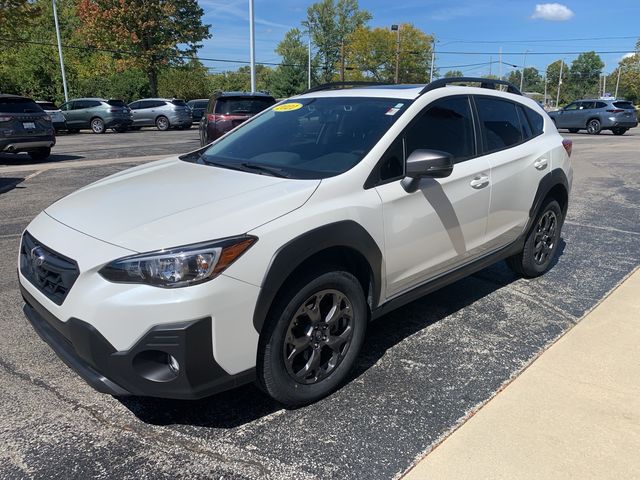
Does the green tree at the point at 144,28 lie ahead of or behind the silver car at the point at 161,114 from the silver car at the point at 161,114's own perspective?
ahead

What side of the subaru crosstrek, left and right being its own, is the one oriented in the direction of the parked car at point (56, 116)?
right

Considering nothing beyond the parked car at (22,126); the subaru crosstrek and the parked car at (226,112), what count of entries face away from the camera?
2

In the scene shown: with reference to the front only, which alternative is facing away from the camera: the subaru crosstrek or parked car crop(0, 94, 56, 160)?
the parked car

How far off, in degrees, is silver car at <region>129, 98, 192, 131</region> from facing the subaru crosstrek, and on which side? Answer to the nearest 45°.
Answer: approximately 135° to its left

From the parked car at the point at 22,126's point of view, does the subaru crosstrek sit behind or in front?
behind

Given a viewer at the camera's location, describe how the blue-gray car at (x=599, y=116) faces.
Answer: facing away from the viewer and to the left of the viewer

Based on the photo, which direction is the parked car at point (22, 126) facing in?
away from the camera

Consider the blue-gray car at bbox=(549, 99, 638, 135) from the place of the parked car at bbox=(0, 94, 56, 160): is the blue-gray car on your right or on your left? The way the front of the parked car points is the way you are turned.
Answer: on your right

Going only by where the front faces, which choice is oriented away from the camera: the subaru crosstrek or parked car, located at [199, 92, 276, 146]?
the parked car

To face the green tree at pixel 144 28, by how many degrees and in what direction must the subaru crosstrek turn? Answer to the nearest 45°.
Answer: approximately 135° to its right

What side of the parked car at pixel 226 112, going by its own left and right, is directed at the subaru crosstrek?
back

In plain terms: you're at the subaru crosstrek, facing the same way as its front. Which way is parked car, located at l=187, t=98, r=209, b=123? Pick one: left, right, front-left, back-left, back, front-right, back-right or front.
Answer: back-right

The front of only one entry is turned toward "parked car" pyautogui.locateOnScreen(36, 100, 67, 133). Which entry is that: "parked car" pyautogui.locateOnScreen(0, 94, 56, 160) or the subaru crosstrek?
"parked car" pyautogui.locateOnScreen(0, 94, 56, 160)

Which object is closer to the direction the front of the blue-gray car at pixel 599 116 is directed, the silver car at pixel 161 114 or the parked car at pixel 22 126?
the silver car

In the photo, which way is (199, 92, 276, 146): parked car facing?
away from the camera

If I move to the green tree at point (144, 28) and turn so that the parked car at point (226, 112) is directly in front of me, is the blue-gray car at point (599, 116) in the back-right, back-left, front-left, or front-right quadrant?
front-left
